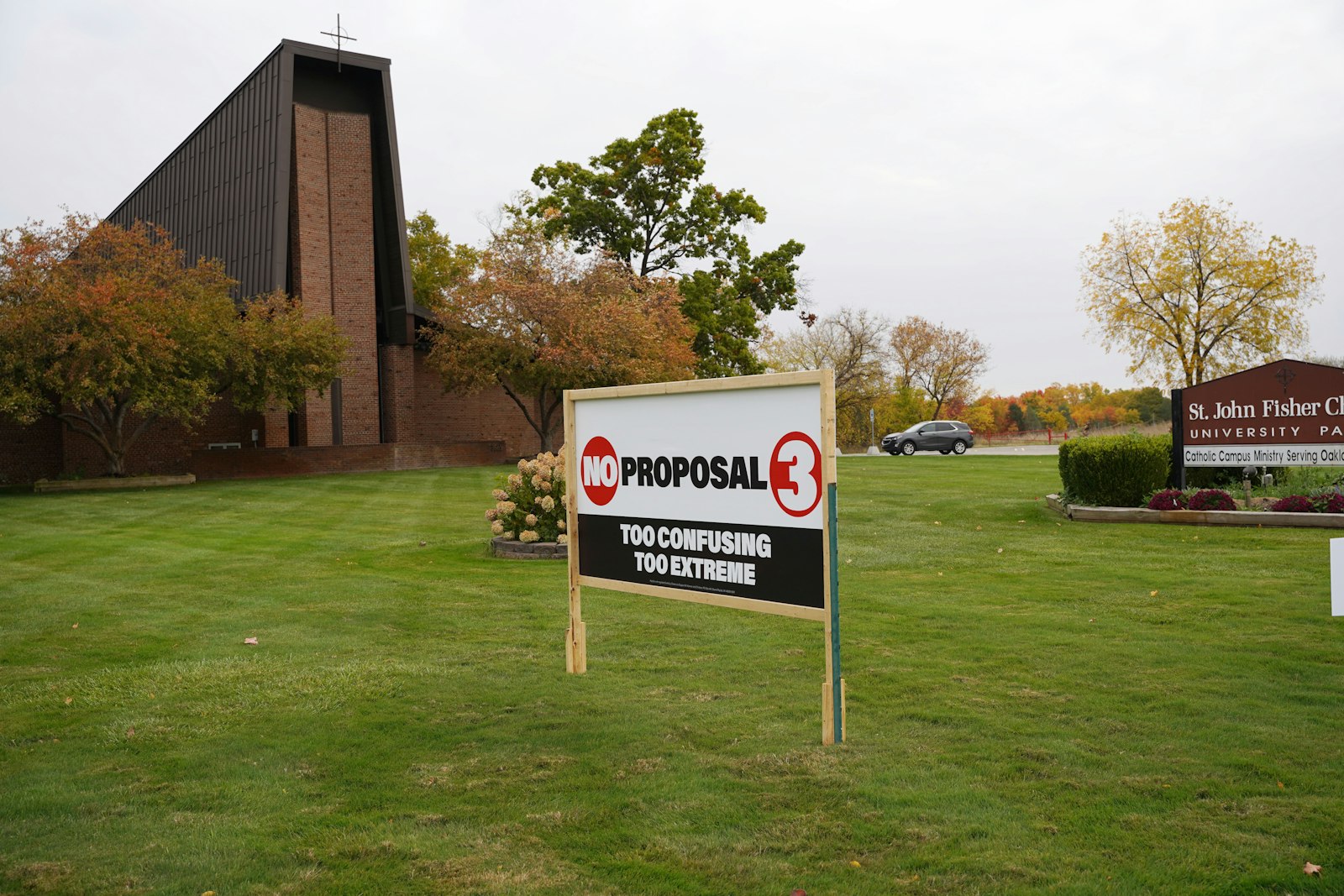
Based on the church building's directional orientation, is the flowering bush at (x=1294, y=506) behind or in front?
in front

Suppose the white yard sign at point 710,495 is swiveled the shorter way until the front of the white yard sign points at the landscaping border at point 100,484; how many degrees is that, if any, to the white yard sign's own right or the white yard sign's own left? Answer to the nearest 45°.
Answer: approximately 90° to the white yard sign's own right

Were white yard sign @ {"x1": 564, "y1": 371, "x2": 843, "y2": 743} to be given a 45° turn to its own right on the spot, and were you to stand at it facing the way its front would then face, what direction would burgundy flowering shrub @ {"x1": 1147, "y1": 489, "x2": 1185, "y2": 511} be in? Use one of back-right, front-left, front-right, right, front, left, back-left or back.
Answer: back-right

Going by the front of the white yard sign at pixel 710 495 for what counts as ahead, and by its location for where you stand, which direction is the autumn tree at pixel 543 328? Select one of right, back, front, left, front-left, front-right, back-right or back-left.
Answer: back-right

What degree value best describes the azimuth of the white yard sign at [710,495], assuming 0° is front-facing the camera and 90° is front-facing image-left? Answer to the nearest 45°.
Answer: approximately 45°

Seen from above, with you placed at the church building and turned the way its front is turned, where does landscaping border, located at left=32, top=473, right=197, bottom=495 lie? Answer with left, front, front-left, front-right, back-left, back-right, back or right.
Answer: right

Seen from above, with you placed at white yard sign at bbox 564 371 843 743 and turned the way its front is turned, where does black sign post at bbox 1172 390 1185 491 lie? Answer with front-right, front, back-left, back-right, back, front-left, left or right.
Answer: back

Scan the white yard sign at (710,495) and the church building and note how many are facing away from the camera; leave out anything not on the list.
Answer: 0

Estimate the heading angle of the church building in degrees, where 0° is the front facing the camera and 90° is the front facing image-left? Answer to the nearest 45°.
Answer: approximately 315°

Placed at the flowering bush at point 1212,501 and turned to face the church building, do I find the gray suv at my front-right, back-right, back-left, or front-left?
front-right

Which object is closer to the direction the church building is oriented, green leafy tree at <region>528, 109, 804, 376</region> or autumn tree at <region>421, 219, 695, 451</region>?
the autumn tree

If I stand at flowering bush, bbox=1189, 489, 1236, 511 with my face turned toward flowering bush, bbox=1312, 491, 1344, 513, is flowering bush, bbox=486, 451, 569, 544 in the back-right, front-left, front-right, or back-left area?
back-right
